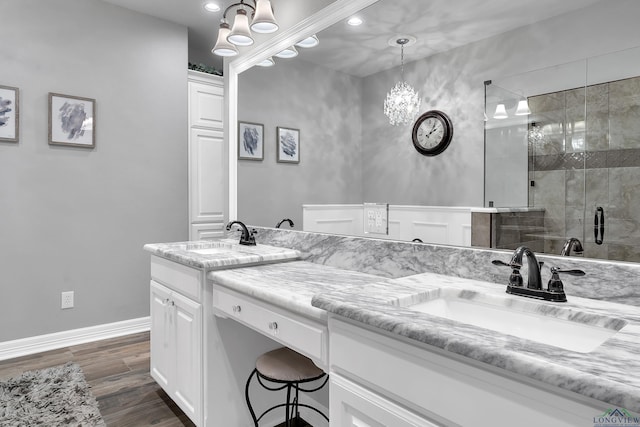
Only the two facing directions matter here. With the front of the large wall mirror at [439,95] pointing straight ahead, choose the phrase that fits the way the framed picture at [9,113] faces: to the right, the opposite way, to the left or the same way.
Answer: to the left

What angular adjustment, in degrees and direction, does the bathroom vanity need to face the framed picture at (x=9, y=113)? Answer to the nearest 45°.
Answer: approximately 90° to its right

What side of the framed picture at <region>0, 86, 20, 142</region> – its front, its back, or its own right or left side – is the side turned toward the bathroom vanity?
front

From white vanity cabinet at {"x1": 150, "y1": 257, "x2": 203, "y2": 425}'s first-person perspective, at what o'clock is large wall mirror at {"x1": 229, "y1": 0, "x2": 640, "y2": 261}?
The large wall mirror is roughly at 9 o'clock from the white vanity cabinet.

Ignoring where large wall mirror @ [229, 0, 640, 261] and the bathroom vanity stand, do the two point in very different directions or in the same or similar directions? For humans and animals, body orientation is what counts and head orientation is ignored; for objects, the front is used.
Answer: same or similar directions

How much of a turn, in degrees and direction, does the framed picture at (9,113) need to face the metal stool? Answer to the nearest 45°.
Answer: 0° — it already faces it

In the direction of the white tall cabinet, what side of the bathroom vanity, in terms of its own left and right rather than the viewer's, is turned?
right

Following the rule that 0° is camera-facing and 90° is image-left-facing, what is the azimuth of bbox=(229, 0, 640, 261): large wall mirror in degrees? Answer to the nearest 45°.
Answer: approximately 45°

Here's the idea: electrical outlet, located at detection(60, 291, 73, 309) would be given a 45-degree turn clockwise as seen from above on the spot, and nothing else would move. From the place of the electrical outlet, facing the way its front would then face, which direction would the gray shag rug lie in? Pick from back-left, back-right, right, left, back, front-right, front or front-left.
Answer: front-left
